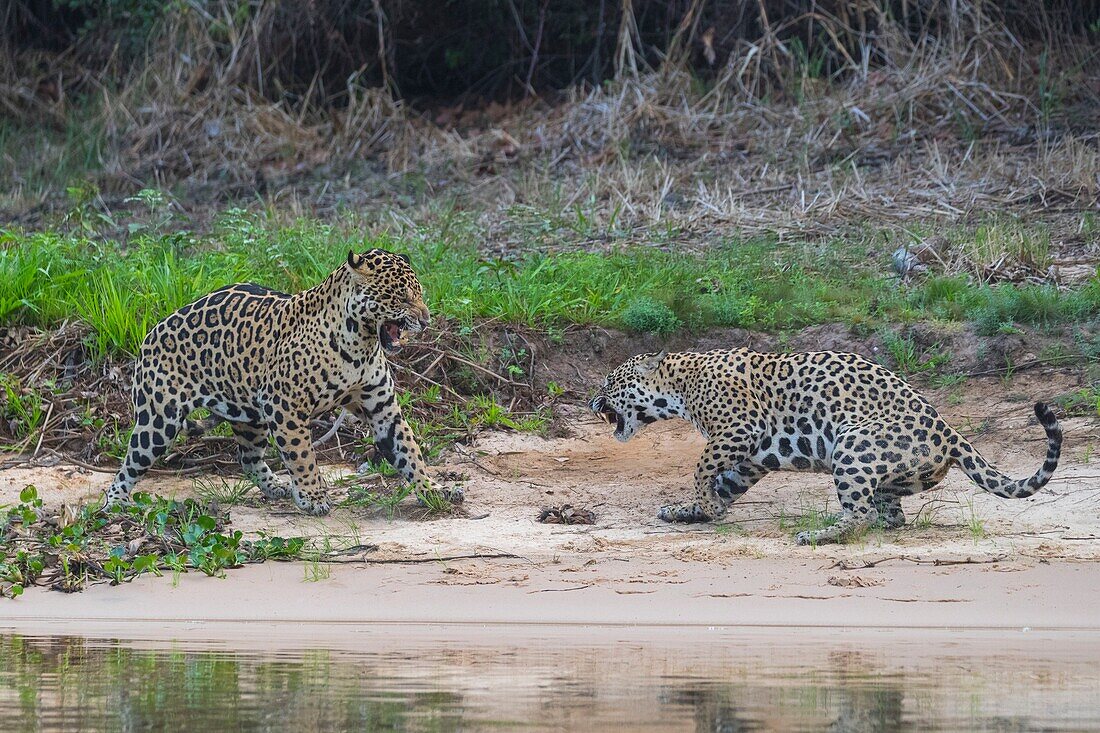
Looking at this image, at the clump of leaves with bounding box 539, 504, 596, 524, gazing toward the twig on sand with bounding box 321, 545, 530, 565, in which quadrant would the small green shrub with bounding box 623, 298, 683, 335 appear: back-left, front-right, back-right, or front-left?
back-right

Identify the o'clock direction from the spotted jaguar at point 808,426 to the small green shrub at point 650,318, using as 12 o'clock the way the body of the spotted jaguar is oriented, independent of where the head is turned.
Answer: The small green shrub is roughly at 2 o'clock from the spotted jaguar.

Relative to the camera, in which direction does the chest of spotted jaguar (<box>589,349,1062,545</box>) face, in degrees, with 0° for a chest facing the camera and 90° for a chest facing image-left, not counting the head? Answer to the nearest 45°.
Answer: approximately 90°

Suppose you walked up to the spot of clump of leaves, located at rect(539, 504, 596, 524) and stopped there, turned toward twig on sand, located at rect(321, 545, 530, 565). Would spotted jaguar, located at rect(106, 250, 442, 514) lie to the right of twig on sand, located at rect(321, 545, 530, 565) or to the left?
right

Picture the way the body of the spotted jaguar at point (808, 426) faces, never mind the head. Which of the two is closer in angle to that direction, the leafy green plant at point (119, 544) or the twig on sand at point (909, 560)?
the leafy green plant

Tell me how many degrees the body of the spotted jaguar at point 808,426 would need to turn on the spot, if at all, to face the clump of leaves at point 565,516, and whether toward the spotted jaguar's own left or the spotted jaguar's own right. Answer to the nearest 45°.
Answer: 0° — it already faces it

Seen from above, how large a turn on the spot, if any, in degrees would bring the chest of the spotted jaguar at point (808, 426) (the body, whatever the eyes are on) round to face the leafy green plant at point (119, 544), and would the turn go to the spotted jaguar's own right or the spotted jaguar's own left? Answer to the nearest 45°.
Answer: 0° — it already faces it

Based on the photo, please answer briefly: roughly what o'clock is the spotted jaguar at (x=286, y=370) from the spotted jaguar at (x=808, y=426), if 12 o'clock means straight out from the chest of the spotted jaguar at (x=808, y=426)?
the spotted jaguar at (x=286, y=370) is roughly at 12 o'clock from the spotted jaguar at (x=808, y=426).

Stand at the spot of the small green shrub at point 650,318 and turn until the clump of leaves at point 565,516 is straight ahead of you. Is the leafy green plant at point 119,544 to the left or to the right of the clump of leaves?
right
